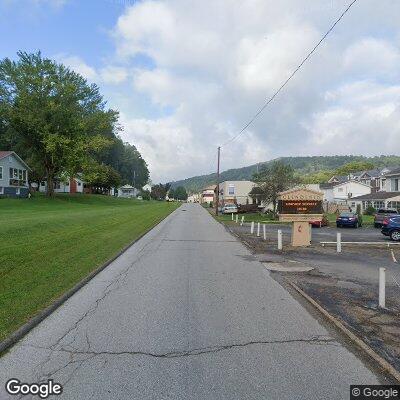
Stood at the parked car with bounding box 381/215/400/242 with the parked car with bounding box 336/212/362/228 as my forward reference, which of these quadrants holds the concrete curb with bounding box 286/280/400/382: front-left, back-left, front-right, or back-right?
back-left

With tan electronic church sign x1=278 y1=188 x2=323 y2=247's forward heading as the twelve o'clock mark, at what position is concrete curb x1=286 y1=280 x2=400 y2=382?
The concrete curb is roughly at 12 o'clock from the tan electronic church sign.

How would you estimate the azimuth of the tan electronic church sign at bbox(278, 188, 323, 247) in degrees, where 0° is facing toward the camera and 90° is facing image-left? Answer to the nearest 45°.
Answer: approximately 0°

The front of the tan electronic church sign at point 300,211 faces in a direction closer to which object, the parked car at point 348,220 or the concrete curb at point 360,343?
the concrete curb

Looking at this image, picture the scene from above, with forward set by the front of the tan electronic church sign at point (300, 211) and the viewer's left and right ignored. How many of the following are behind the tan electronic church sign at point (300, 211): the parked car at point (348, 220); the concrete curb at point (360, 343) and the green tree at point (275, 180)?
2

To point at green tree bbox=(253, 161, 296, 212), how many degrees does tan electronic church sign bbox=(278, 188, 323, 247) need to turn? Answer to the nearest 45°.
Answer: approximately 180°

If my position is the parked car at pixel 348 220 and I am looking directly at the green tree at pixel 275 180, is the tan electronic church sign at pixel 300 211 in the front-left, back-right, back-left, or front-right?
back-left

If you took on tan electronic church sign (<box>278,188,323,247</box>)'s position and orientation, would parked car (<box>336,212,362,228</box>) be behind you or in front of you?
behind

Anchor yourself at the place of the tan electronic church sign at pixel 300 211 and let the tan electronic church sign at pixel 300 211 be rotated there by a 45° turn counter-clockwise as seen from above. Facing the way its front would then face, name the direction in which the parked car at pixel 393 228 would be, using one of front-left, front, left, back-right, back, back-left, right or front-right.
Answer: left

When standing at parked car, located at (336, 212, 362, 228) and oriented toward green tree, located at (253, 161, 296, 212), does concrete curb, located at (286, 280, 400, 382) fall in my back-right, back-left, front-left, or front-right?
back-left
